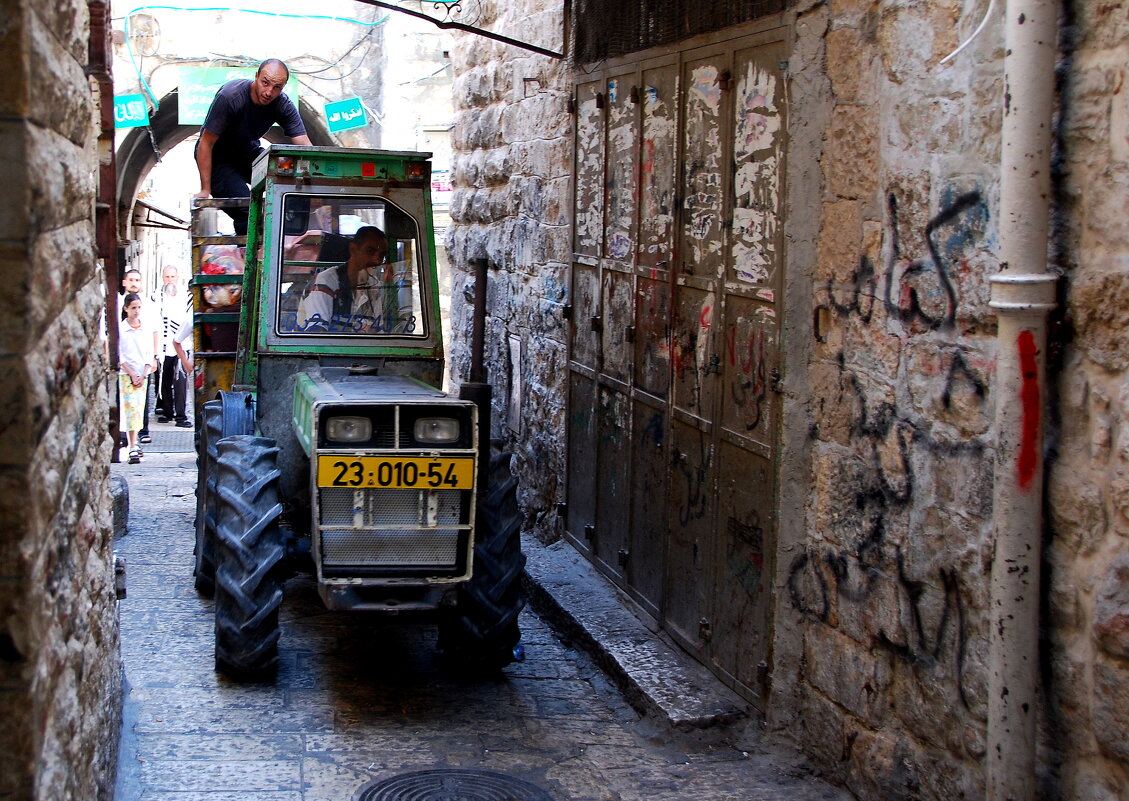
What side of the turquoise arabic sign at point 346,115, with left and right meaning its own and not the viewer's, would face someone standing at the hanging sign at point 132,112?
right

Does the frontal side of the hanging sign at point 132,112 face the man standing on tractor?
yes

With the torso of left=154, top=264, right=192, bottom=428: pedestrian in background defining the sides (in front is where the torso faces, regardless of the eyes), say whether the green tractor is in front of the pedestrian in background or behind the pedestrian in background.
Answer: in front

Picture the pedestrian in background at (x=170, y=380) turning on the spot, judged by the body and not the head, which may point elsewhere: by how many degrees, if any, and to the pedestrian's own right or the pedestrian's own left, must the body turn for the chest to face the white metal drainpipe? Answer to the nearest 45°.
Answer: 0° — they already face it

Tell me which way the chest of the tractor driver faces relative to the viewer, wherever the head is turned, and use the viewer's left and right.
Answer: facing the viewer and to the right of the viewer

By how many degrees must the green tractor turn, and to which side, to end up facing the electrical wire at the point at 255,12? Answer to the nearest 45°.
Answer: approximately 180°
